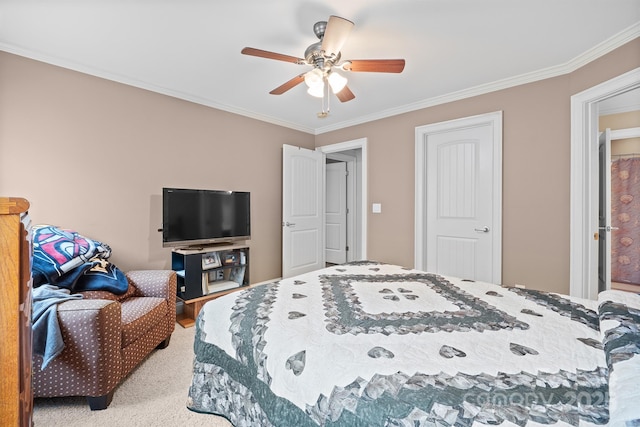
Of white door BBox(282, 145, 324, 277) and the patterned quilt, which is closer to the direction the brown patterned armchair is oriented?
the patterned quilt

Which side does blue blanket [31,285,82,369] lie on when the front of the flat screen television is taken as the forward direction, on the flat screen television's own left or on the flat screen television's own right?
on the flat screen television's own right

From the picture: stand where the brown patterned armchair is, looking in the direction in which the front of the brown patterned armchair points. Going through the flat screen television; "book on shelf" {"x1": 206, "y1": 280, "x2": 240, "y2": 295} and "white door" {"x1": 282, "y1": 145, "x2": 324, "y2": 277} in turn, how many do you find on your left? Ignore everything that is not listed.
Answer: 3

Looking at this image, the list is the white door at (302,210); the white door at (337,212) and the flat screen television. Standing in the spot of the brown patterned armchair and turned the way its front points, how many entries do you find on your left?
3

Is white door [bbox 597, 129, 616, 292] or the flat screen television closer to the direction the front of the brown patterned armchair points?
the white door

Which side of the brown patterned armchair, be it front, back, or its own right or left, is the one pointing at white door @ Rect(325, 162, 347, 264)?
left

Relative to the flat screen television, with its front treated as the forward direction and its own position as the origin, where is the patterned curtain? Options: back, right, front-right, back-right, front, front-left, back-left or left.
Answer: front-left

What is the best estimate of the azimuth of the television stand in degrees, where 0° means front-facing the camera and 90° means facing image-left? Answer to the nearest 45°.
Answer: approximately 315°

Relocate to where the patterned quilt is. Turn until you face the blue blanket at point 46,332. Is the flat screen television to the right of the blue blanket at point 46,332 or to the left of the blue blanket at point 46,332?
right

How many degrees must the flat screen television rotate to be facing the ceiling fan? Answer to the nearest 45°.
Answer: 0° — it already faces it

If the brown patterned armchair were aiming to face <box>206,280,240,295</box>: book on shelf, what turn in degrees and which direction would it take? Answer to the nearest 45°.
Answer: approximately 90° to its left

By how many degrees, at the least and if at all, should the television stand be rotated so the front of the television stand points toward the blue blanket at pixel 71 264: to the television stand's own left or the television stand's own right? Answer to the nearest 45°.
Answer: approximately 90° to the television stand's own right

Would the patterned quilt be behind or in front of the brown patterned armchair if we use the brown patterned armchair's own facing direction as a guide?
in front

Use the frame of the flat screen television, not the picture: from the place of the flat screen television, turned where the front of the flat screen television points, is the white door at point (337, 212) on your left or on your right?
on your left
